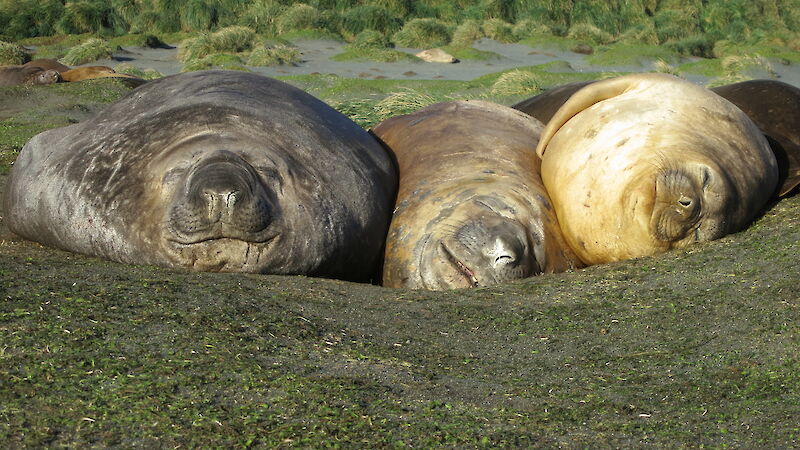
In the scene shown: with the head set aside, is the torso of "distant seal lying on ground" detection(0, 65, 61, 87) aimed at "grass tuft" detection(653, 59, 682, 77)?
yes

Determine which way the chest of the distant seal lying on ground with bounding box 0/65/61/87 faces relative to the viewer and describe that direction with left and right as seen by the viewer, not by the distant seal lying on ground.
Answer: facing to the right of the viewer

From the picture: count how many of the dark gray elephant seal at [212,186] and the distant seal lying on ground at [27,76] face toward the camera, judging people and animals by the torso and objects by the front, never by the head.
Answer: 1

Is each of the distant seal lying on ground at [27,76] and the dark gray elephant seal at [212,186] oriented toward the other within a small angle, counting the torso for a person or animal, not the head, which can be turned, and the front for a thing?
no

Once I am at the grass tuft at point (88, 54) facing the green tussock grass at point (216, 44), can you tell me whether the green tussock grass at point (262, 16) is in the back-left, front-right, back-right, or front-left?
front-left

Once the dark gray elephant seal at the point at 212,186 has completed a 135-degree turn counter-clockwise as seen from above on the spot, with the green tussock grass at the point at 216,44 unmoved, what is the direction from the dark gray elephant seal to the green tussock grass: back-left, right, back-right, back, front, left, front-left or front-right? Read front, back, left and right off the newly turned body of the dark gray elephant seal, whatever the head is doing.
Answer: front-left

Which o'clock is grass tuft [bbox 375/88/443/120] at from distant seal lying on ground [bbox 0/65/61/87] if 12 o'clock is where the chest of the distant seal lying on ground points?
The grass tuft is roughly at 2 o'clock from the distant seal lying on ground.

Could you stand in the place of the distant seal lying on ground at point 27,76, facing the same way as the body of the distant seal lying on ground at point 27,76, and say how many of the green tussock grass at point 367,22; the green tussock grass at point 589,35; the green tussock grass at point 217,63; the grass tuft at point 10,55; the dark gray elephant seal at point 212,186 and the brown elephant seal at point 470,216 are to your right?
2

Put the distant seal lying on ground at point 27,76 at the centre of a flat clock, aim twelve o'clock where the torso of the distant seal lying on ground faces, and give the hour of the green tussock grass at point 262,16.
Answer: The green tussock grass is roughly at 10 o'clock from the distant seal lying on ground.

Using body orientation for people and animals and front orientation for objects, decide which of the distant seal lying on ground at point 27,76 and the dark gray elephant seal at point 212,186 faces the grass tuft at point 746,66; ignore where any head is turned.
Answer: the distant seal lying on ground

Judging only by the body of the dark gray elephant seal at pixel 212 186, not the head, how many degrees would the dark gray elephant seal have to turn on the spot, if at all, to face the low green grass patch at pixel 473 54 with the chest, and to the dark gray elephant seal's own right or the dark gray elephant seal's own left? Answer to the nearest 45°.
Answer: approximately 180°

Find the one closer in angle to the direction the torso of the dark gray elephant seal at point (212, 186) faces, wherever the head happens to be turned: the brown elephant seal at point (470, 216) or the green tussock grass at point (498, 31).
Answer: the brown elephant seal

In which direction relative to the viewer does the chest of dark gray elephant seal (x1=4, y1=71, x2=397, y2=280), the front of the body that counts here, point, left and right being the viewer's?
facing the viewer

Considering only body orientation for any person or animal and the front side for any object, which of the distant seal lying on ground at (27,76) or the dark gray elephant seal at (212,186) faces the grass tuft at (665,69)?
the distant seal lying on ground

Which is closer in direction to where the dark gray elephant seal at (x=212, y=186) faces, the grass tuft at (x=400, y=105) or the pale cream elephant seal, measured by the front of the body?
the pale cream elephant seal

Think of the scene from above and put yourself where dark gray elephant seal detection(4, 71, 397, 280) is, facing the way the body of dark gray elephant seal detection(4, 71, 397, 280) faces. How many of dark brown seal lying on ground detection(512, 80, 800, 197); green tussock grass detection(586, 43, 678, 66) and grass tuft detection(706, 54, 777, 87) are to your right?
0

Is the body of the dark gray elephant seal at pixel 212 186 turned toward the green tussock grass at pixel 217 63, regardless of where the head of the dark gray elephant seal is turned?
no

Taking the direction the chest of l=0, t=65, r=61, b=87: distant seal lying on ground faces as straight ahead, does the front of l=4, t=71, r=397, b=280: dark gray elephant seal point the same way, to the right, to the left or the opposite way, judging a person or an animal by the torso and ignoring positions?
to the right
